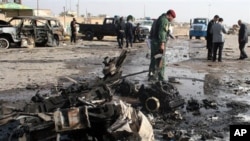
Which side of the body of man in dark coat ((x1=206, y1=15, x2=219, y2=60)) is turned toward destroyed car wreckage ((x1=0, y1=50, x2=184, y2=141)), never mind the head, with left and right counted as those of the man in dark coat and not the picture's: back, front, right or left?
right

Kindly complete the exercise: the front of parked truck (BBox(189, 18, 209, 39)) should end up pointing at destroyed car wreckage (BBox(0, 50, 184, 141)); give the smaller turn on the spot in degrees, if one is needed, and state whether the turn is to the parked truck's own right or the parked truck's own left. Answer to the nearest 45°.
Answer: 0° — it already faces it

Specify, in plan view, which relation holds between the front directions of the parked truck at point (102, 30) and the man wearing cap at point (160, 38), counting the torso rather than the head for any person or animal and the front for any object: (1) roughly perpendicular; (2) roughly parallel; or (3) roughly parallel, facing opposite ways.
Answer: roughly parallel

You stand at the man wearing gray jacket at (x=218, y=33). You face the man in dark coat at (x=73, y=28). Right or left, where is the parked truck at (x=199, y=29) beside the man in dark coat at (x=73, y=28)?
right

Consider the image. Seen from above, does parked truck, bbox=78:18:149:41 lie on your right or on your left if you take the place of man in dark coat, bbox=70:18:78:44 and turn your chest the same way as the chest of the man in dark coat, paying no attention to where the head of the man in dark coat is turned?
on your left

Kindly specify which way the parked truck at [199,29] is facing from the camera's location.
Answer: facing the viewer

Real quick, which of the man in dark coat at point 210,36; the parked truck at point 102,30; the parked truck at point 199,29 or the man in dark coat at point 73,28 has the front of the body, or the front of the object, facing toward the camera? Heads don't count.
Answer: the parked truck at point 199,29

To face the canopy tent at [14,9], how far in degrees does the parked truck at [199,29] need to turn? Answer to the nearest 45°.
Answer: approximately 90° to its right

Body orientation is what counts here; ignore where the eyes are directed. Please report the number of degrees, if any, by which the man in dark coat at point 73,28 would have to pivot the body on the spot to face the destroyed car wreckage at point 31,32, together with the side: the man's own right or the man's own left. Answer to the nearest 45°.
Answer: approximately 135° to the man's own right

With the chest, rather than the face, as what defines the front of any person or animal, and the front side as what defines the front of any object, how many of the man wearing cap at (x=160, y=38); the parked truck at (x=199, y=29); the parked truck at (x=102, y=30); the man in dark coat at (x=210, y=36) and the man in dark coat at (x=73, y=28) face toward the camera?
1
